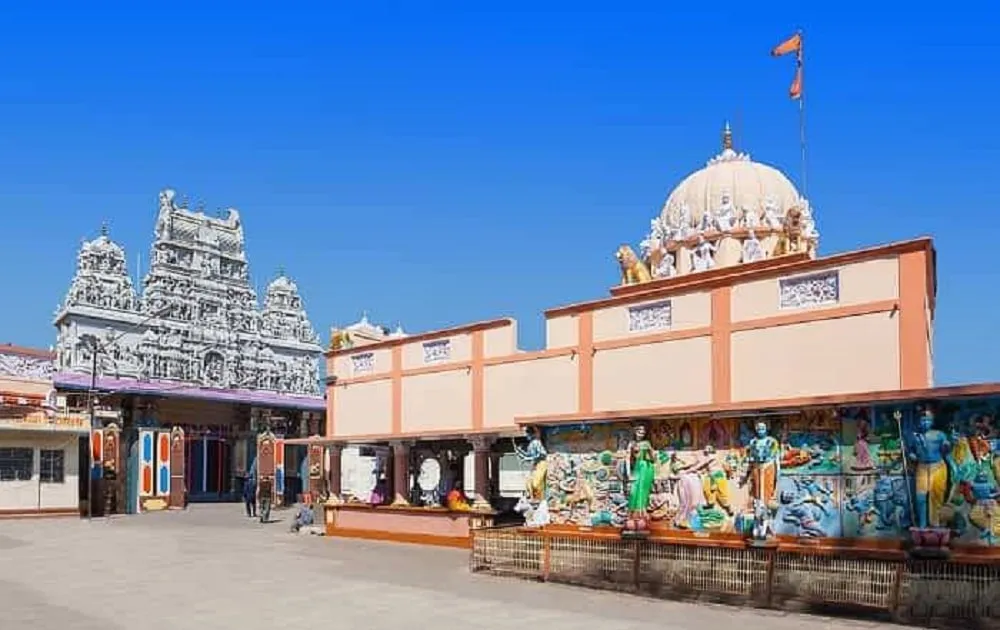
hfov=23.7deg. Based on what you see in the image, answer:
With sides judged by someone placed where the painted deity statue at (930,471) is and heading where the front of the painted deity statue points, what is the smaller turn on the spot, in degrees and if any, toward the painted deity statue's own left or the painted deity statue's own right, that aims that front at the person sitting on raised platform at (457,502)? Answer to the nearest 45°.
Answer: approximately 135° to the painted deity statue's own right

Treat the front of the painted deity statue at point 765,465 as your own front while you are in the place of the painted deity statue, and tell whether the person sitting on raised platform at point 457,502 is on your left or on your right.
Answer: on your right

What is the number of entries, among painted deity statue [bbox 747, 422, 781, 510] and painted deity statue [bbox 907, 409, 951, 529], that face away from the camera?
0

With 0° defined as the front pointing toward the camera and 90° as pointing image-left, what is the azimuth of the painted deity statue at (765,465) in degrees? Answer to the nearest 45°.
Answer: approximately 45°

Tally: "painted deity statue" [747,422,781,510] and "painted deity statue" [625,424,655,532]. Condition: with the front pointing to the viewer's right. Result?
0

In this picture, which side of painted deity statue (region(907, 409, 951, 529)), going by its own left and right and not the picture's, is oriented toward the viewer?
front

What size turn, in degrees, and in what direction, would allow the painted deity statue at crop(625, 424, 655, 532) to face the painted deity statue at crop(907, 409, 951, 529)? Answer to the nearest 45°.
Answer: approximately 90° to its left

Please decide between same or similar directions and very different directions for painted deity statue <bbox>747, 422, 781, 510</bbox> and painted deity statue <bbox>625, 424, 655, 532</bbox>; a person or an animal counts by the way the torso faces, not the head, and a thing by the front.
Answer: same or similar directions

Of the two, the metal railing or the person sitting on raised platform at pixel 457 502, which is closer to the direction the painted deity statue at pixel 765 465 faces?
the metal railing

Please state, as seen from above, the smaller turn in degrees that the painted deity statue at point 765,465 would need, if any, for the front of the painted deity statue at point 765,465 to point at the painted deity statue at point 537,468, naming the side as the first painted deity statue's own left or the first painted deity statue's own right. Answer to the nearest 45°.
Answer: approximately 90° to the first painted deity statue's own right

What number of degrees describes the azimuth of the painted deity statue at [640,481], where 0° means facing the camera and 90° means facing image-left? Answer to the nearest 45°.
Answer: approximately 45°

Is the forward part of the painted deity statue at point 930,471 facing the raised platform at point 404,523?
no

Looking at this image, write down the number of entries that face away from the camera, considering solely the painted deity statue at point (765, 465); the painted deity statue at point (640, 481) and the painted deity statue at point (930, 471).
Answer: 0

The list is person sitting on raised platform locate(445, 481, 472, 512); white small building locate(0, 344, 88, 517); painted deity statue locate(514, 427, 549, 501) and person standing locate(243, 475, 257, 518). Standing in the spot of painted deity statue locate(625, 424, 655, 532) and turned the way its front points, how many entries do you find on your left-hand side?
0
